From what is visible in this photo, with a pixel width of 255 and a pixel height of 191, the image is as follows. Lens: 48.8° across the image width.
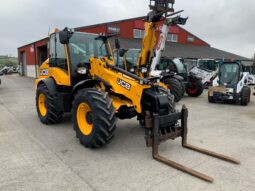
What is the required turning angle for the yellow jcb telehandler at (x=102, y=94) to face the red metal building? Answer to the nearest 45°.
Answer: approximately 135° to its left

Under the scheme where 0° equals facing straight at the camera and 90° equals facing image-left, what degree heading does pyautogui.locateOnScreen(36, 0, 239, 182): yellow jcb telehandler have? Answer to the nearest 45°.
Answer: approximately 315°
